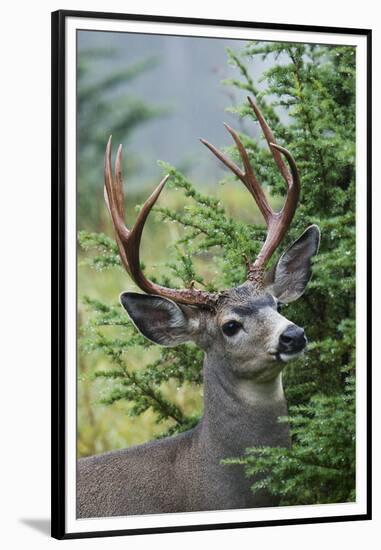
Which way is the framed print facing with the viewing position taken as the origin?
facing the viewer and to the right of the viewer
